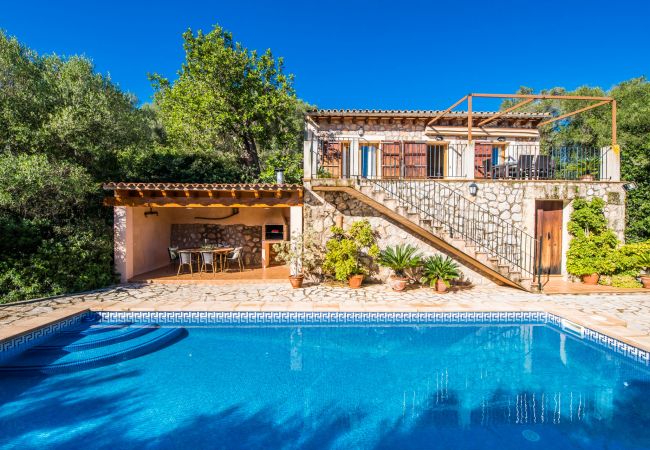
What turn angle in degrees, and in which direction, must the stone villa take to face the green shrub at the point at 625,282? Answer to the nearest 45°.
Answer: approximately 90° to its left

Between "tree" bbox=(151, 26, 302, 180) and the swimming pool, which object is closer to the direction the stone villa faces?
the swimming pool

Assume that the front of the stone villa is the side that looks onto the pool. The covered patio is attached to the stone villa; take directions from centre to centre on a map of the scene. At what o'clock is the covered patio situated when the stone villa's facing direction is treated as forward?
The covered patio is roughly at 3 o'clock from the stone villa.

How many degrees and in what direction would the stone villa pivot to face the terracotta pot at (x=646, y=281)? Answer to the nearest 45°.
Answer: approximately 90° to its left

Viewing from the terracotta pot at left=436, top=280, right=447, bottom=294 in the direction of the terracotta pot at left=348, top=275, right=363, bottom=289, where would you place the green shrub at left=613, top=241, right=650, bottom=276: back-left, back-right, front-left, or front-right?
back-right

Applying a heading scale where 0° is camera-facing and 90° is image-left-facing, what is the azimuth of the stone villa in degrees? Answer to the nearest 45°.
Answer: approximately 0°

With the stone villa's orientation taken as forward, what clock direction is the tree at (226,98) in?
The tree is roughly at 4 o'clock from the stone villa.

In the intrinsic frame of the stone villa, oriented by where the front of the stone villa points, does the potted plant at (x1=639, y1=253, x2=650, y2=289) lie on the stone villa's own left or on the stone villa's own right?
on the stone villa's own left
